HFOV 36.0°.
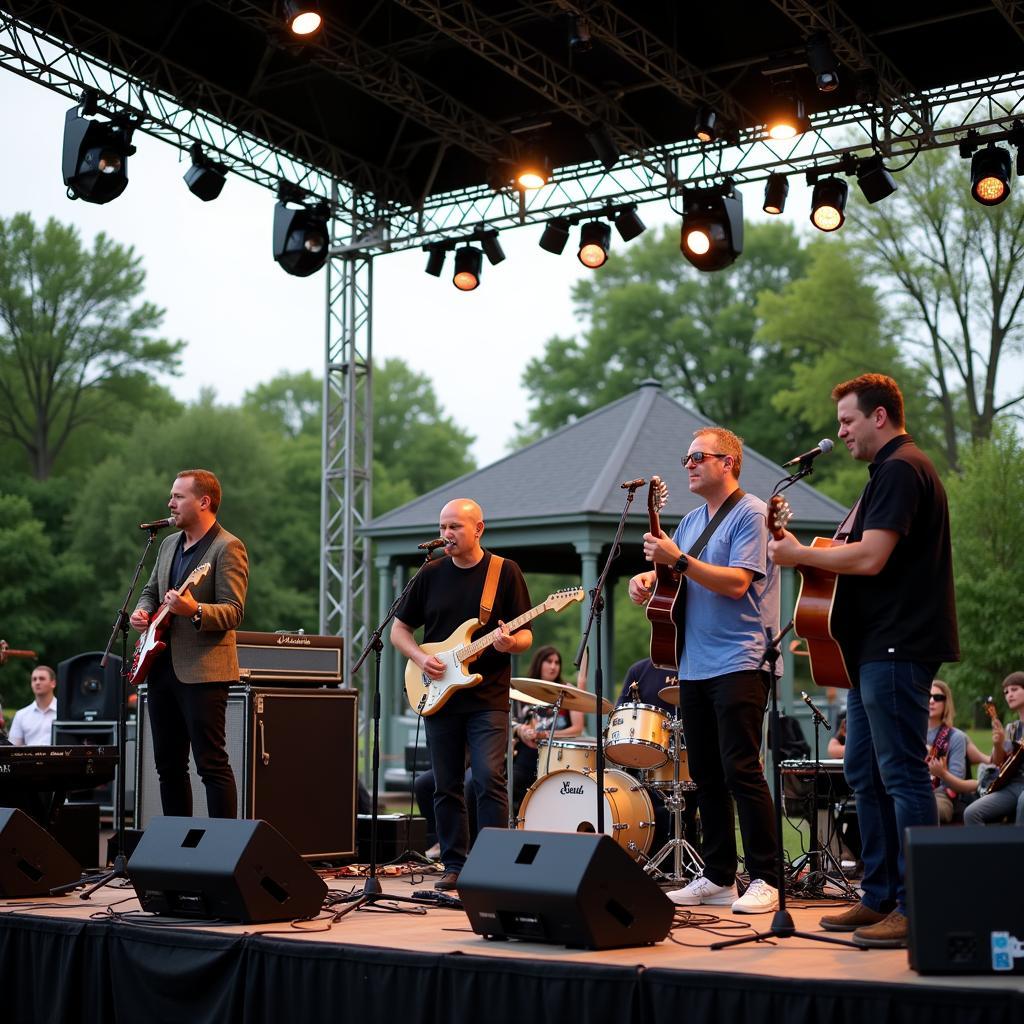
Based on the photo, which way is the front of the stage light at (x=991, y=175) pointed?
toward the camera

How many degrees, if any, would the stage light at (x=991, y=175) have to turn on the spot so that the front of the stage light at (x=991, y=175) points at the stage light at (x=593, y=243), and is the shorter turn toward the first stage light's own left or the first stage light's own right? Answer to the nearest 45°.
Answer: approximately 90° to the first stage light's own right

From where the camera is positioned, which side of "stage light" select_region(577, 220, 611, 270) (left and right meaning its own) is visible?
front

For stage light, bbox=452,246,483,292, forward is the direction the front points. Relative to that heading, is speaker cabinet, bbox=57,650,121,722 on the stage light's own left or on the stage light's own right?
on the stage light's own right

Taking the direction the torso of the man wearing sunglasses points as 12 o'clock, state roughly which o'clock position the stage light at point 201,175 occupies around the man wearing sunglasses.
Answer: The stage light is roughly at 3 o'clock from the man wearing sunglasses.

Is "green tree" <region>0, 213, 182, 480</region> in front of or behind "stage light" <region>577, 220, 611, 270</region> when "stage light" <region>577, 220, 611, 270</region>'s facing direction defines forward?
behind

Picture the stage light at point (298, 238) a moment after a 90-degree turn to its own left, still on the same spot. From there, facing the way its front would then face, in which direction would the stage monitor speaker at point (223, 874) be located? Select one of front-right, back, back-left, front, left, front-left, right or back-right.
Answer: back-right

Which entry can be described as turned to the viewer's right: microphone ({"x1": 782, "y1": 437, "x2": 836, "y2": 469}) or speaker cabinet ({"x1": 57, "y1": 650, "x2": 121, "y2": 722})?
the microphone

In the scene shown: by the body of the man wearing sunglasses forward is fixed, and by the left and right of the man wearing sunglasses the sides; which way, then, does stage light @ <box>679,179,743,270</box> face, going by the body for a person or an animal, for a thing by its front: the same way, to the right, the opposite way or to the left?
the same way

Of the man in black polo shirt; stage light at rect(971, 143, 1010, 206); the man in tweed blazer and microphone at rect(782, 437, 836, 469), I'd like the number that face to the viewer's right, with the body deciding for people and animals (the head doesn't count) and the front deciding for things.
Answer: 1

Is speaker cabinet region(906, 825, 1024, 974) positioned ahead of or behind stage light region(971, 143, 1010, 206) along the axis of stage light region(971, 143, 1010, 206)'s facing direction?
ahead

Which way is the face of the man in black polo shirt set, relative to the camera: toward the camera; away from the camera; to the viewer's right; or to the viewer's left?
to the viewer's left

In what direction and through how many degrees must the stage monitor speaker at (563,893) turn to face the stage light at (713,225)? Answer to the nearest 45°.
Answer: approximately 45° to its left

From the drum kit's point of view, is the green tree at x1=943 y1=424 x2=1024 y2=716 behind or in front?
behind

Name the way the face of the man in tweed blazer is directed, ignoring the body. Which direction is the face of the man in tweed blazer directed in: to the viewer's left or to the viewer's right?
to the viewer's left

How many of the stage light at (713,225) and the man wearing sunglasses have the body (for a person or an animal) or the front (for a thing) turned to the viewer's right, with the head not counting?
0

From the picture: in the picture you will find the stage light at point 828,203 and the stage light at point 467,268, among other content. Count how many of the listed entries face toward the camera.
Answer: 2

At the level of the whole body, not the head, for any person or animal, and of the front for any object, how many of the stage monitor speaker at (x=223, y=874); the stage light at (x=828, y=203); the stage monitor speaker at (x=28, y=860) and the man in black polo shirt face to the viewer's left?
1
